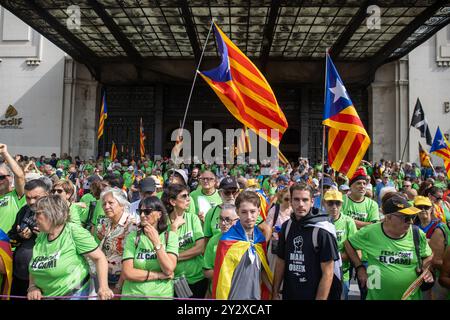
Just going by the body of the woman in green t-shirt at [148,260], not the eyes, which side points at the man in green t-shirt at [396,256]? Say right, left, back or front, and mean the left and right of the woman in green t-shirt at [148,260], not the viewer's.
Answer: left

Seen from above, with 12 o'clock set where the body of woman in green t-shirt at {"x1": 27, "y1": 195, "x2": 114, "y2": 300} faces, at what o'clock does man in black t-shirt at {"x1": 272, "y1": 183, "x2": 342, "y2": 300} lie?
The man in black t-shirt is roughly at 8 o'clock from the woman in green t-shirt.

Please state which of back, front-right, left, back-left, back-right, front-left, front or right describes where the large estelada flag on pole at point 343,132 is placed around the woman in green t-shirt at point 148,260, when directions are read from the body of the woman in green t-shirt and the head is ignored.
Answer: back-left

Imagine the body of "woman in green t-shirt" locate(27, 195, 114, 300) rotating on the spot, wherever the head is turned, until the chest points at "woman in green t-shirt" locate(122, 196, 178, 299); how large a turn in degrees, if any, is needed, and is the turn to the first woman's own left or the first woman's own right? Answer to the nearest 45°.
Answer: approximately 135° to the first woman's own left

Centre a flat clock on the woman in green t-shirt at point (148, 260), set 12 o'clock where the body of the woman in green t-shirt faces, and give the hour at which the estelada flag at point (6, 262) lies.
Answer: The estelada flag is roughly at 4 o'clock from the woman in green t-shirt.

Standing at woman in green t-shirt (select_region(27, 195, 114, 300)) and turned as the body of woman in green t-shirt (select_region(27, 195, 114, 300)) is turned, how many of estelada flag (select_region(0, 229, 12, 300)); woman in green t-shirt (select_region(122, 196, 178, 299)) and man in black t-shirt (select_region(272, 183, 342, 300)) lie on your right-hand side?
1

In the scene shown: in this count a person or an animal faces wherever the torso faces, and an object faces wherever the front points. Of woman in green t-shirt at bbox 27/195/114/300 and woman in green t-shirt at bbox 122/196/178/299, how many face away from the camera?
0

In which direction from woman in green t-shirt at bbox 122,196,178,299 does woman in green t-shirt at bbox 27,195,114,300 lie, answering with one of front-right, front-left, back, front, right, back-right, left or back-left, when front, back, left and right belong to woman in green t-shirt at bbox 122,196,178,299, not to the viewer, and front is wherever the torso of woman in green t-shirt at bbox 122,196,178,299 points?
right

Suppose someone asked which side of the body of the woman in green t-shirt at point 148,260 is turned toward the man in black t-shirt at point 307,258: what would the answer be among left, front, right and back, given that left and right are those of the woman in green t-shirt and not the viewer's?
left

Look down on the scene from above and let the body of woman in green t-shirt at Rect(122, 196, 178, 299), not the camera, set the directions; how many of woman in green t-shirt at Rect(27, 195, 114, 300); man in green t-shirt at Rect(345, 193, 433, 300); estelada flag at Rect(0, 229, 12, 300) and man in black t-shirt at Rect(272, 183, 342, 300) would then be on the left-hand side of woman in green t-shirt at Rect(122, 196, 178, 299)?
2

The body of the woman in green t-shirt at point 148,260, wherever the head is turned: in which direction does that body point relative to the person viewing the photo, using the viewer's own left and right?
facing the viewer

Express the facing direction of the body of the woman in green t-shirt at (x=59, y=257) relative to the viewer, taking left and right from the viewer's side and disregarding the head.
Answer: facing the viewer and to the left of the viewer

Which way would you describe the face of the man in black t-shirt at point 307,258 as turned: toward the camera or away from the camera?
toward the camera

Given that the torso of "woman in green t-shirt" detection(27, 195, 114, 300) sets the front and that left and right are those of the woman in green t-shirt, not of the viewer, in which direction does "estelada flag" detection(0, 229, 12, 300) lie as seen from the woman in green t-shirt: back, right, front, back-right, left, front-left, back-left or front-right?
right
